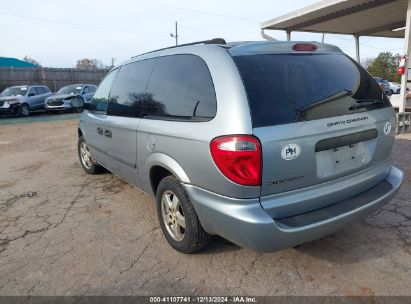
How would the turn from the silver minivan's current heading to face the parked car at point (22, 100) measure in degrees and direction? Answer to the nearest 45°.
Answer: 0° — it already faces it

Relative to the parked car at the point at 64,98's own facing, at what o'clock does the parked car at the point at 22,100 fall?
the parked car at the point at 22,100 is roughly at 2 o'clock from the parked car at the point at 64,98.

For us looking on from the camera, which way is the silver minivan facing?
facing away from the viewer and to the left of the viewer

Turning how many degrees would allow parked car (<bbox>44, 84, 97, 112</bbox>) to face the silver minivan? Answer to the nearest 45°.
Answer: approximately 45° to its left

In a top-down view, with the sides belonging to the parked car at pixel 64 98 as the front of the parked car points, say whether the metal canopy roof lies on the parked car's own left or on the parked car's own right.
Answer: on the parked car's own left

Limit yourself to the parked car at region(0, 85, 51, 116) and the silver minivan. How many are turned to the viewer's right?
0

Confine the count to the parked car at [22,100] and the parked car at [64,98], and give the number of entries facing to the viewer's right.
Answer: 0

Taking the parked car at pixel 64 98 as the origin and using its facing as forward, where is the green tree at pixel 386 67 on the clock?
The green tree is roughly at 7 o'clock from the parked car.

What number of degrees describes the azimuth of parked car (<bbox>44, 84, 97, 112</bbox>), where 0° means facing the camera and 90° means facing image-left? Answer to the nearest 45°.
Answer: approximately 45°

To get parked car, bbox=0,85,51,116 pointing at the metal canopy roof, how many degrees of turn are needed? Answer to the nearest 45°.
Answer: approximately 90° to its left

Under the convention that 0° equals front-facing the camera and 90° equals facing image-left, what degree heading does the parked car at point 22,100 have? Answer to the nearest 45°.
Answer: approximately 45°
